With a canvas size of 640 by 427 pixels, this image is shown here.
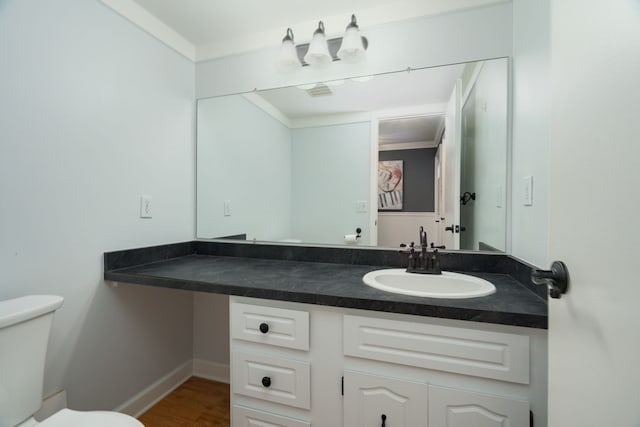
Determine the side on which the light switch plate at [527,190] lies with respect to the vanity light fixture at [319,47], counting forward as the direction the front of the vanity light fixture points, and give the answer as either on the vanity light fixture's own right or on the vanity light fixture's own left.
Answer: on the vanity light fixture's own left

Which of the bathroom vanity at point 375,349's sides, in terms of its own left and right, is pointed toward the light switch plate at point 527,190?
left

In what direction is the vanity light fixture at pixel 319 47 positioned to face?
toward the camera

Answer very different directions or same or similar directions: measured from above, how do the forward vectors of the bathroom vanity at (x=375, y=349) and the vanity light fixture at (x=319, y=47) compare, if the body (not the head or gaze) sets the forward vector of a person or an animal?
same or similar directions

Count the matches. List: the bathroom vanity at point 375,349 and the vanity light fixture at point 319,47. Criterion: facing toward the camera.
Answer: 2

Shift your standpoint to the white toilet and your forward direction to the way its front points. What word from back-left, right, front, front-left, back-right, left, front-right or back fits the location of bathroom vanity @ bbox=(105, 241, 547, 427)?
front

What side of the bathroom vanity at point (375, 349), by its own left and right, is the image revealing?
front

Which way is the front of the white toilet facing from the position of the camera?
facing the viewer and to the right of the viewer

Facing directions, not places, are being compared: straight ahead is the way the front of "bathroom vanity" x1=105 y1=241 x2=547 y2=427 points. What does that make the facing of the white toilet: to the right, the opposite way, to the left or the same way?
to the left

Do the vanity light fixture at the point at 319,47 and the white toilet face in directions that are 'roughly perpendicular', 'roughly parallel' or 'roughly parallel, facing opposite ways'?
roughly perpendicular
